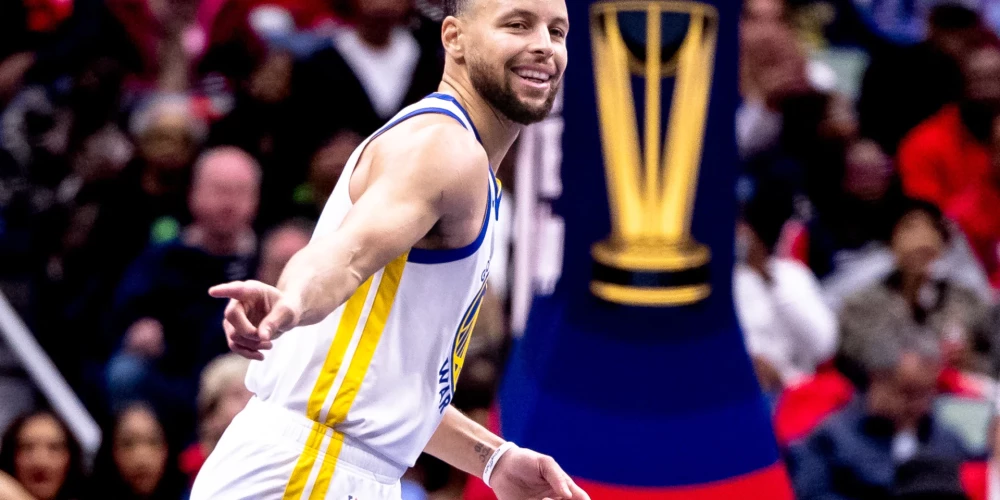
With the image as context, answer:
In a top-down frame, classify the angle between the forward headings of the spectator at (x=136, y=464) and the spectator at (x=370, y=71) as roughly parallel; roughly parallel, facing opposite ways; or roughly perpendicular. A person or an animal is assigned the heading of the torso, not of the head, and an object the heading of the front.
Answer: roughly parallel

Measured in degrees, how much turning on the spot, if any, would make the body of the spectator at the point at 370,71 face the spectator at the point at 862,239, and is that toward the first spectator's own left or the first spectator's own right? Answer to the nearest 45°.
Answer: approximately 90° to the first spectator's own left

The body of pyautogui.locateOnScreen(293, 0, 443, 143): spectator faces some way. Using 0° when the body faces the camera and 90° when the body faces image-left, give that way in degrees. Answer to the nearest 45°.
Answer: approximately 0°

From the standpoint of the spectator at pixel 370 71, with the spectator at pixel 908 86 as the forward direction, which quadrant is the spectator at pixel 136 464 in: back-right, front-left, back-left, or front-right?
back-right

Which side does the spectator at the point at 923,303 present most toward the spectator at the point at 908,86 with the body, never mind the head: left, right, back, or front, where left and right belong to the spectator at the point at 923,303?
back

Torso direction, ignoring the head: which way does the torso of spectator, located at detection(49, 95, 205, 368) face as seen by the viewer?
toward the camera

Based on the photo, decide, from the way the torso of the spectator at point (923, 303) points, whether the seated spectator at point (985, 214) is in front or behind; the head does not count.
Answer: behind

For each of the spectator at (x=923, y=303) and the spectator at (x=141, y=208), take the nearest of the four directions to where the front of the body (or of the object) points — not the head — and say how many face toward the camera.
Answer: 2

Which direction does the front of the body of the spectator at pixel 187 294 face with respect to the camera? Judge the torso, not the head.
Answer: toward the camera

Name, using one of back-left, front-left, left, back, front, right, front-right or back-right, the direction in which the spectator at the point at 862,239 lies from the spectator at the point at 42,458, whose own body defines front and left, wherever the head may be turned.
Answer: left

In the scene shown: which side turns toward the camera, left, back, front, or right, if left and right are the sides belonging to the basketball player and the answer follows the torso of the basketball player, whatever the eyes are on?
right

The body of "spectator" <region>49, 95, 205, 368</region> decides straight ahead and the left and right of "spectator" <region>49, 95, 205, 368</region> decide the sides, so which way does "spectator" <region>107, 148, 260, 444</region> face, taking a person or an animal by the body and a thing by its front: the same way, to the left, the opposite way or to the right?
the same way

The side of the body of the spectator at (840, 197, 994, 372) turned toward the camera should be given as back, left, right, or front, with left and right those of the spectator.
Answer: front

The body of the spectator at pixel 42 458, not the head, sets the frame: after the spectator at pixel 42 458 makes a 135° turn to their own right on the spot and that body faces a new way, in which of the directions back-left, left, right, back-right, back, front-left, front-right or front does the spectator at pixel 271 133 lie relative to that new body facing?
right

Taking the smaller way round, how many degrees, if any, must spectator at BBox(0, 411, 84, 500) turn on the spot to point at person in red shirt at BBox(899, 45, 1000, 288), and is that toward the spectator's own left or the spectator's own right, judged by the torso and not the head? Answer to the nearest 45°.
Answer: approximately 90° to the spectator's own left
